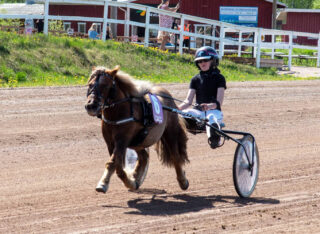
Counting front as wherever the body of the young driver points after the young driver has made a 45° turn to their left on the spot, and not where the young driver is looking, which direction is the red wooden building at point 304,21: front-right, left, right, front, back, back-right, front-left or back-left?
back

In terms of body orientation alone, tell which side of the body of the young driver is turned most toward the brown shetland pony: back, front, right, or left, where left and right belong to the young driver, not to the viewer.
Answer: front

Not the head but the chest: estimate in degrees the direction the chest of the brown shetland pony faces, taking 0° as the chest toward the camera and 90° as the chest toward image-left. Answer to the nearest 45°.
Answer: approximately 45°

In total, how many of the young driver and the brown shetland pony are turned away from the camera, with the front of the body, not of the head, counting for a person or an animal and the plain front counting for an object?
0

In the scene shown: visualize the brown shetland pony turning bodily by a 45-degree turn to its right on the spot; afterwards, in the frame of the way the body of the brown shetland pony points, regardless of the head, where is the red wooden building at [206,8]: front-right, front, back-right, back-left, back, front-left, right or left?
right

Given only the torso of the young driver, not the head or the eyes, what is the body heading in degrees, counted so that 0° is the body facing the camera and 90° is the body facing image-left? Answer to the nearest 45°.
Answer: approximately 45°

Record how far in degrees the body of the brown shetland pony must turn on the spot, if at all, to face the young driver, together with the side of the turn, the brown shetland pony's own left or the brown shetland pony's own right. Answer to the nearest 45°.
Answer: approximately 180°

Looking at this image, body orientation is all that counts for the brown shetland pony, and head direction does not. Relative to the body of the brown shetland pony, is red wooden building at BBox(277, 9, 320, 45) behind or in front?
behind

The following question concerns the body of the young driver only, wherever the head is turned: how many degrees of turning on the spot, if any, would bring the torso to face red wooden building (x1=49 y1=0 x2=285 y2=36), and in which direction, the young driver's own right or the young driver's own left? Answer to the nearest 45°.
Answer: approximately 135° to the young driver's own right
